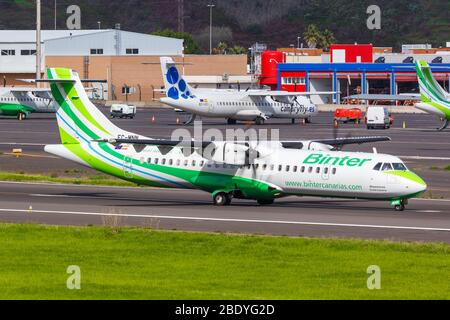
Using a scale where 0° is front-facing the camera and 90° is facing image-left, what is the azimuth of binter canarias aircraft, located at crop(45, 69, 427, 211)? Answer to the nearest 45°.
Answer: approximately 315°
